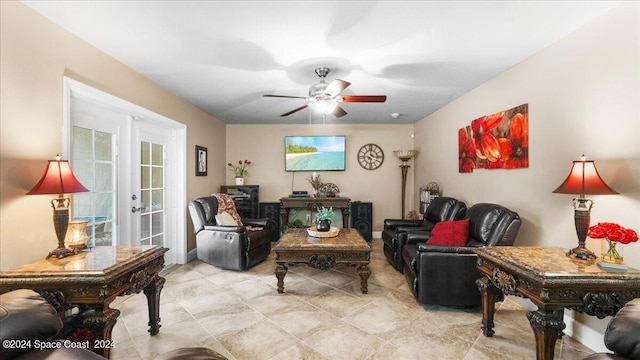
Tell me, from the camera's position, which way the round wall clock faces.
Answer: facing the viewer

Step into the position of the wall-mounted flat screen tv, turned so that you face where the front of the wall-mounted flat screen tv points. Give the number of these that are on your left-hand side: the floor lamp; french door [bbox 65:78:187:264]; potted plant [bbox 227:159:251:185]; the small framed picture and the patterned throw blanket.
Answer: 1

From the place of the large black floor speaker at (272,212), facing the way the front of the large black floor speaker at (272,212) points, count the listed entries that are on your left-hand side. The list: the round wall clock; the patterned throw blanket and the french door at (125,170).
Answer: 1

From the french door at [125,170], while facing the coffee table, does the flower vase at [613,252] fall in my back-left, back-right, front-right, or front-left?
front-right

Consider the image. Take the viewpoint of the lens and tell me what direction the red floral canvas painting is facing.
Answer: facing the viewer and to the left of the viewer

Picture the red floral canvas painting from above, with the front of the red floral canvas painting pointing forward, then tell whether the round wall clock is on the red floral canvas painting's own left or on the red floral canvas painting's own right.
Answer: on the red floral canvas painting's own right

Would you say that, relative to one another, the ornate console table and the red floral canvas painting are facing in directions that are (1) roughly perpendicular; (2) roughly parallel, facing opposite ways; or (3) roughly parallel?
roughly perpendicular

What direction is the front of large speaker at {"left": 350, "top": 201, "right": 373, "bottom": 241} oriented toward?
toward the camera

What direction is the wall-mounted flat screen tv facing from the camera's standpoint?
toward the camera

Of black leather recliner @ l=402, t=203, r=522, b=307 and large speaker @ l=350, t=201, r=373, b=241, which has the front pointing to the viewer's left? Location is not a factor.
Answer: the black leather recliner

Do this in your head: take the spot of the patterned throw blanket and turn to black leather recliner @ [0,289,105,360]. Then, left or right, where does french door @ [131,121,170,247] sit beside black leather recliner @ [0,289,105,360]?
right

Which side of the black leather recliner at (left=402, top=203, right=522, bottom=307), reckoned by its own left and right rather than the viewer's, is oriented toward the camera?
left
